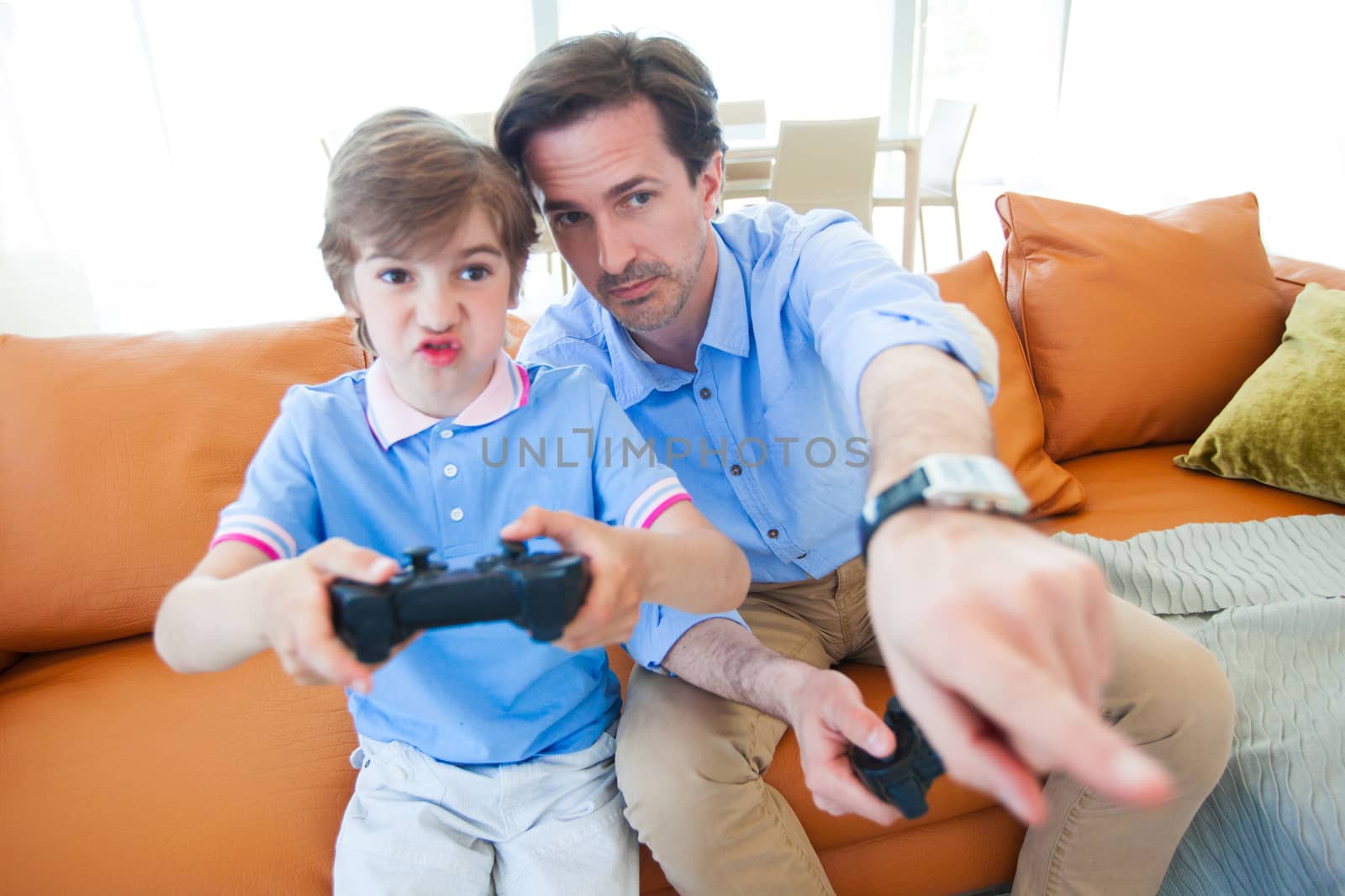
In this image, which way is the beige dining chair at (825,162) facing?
away from the camera

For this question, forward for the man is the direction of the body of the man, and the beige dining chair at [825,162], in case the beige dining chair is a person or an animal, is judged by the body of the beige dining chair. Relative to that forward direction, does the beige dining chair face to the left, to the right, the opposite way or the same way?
the opposite way

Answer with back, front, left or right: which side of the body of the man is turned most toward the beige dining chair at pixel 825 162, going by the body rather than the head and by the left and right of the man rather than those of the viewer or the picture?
back

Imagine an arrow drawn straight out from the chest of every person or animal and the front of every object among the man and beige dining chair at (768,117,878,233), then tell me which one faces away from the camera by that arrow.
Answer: the beige dining chair

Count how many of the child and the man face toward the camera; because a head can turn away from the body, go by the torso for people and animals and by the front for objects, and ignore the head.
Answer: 2

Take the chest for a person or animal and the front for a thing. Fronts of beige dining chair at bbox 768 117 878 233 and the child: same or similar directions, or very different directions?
very different directions

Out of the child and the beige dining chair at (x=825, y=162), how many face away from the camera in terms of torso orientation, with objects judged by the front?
1

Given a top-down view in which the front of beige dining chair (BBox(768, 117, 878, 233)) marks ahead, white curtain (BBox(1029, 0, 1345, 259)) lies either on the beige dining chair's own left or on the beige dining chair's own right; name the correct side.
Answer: on the beige dining chair's own right

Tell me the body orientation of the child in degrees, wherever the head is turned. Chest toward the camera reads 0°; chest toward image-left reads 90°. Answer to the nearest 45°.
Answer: approximately 0°

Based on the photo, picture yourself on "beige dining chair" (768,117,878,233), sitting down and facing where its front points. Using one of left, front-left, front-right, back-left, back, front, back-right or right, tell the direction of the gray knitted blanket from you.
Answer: back
